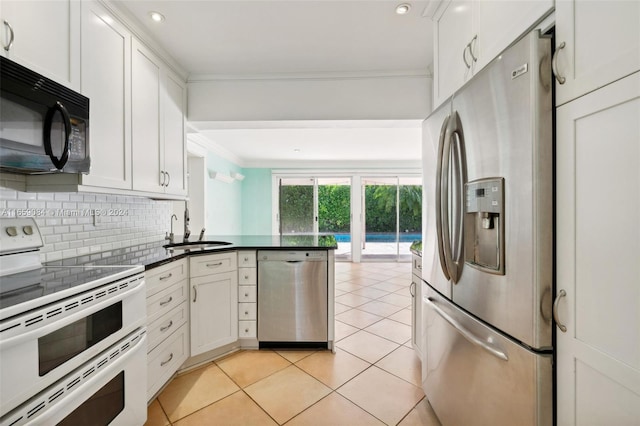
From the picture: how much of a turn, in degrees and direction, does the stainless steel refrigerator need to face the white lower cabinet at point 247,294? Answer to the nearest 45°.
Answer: approximately 45° to its right

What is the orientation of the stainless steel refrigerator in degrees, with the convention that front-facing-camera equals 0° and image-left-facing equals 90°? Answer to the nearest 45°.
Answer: approximately 45°

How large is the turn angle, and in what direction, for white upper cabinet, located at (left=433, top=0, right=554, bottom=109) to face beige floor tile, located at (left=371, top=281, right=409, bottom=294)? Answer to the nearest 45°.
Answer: approximately 90° to its right

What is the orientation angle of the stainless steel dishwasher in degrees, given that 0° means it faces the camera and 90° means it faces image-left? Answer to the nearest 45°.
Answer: approximately 0°

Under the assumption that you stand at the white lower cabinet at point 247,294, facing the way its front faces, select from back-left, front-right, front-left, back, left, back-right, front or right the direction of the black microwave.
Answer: front-right

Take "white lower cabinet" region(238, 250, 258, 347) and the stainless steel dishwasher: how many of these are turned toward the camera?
2

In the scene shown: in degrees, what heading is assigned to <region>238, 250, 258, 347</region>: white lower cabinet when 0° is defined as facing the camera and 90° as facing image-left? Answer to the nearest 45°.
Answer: approximately 0°

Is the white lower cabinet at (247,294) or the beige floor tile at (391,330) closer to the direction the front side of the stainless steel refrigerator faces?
the white lower cabinet

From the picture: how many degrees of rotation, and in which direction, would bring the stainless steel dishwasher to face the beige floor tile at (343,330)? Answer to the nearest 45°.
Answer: approximately 135° to its left

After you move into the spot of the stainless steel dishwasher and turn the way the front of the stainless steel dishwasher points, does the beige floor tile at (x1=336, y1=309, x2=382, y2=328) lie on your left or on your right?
on your left
